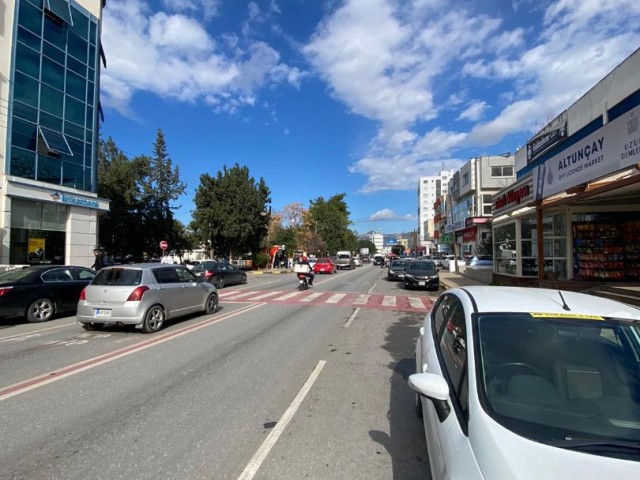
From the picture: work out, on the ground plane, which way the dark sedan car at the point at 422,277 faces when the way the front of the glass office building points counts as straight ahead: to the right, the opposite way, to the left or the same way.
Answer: to the right

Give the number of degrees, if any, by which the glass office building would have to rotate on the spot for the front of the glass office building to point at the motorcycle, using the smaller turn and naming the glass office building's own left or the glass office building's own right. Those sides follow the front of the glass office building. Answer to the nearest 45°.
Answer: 0° — it already faces it

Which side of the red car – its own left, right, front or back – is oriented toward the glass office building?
back

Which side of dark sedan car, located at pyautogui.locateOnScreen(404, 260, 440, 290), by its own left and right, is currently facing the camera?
front

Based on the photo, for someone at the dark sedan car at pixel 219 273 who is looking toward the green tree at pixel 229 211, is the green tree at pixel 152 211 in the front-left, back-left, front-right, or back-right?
front-left

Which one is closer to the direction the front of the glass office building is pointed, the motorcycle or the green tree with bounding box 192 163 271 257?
the motorcycle

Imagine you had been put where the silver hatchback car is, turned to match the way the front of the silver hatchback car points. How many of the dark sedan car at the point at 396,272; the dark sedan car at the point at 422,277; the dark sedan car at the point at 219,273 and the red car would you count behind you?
0

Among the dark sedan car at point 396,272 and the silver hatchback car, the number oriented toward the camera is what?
1

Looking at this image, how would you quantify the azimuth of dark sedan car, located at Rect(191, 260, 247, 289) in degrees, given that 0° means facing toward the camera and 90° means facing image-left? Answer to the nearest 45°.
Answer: approximately 225°

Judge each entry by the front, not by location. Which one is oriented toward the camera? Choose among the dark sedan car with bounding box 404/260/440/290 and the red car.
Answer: the dark sedan car

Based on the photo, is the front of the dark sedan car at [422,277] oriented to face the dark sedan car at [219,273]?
no

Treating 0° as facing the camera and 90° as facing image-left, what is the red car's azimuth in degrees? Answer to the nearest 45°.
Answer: approximately 225°

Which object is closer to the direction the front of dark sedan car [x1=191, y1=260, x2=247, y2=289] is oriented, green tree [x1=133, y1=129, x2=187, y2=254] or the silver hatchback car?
the green tree

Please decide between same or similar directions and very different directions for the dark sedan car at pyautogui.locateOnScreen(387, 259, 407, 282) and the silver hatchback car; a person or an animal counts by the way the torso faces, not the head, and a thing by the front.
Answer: very different directions

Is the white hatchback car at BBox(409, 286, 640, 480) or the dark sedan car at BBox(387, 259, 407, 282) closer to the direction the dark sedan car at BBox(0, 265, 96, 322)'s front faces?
the dark sedan car

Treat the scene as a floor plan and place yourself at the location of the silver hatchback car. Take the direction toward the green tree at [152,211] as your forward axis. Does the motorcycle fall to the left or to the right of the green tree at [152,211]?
right

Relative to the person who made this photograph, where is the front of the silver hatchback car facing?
facing away from the viewer and to the right of the viewer

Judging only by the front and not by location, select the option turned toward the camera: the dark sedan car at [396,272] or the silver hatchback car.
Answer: the dark sedan car

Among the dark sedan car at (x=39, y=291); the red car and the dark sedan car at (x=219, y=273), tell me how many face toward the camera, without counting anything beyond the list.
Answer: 0

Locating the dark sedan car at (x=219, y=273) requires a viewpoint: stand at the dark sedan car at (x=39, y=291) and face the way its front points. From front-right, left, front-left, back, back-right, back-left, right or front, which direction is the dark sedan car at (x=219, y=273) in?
front

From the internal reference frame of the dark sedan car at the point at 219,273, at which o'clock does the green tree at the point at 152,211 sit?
The green tree is roughly at 10 o'clock from the dark sedan car.
